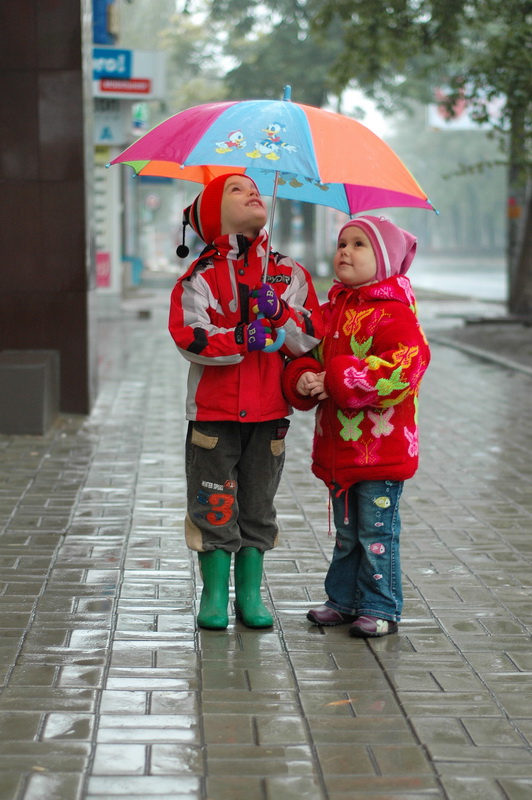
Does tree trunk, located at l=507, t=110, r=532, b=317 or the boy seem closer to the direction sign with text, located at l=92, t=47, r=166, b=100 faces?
the boy

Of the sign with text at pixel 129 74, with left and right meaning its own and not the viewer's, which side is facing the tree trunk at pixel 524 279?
left

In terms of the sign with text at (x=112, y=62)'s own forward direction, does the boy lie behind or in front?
in front

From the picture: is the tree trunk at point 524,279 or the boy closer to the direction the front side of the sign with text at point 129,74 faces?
the boy

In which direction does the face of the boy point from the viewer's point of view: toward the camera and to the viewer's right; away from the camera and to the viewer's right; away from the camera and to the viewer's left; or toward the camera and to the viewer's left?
toward the camera and to the viewer's right

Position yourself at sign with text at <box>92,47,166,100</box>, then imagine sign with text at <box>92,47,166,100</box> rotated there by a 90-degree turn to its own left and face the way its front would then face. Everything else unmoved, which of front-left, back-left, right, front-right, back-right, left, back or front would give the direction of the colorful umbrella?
right

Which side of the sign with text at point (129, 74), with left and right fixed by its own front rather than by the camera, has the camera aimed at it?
front

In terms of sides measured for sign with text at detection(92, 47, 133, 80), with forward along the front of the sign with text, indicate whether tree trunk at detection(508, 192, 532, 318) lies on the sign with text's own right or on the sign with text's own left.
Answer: on the sign with text's own left

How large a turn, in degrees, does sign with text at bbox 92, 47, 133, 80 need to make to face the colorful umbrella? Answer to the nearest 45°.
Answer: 0° — it already faces it

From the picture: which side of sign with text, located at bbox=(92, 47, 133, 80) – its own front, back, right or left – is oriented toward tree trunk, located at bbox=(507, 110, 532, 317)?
left
